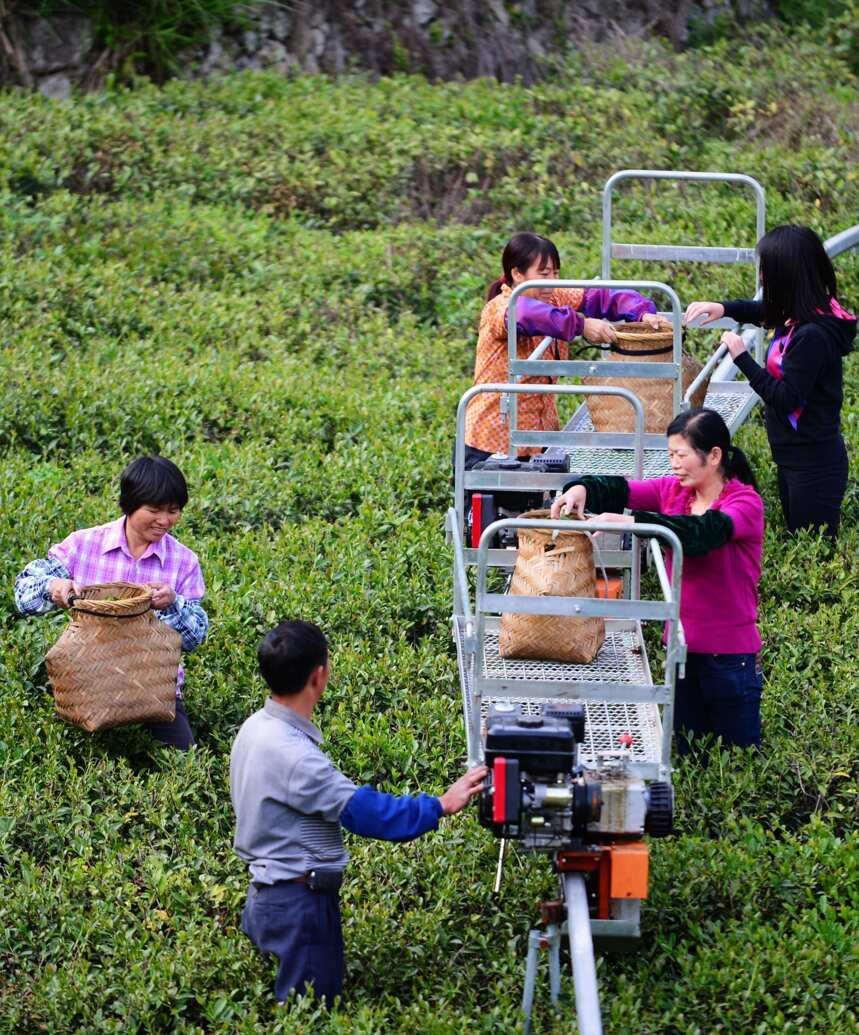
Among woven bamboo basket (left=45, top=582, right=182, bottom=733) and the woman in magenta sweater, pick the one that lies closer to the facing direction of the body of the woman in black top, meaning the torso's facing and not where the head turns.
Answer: the woven bamboo basket

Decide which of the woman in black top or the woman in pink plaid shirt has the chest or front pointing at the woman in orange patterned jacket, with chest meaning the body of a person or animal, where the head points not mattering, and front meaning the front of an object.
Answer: the woman in black top

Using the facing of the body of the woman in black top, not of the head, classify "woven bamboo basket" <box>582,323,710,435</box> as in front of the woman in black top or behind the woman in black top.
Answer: in front

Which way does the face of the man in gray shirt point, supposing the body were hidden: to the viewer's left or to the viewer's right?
to the viewer's right

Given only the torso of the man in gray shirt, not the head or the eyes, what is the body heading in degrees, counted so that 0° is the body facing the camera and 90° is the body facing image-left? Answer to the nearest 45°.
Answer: approximately 225°

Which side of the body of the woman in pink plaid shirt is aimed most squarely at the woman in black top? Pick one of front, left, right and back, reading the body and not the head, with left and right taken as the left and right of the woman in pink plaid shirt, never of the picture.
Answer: left

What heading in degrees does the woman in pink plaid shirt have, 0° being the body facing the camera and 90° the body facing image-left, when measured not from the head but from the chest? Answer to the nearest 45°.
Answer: approximately 0°

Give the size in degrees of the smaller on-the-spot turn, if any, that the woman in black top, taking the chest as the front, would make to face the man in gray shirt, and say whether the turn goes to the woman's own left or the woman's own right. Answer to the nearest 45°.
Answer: approximately 45° to the woman's own left

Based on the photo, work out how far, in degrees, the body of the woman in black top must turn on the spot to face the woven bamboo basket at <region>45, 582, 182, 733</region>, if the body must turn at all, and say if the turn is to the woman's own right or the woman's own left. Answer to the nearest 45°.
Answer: approximately 45° to the woman's own left

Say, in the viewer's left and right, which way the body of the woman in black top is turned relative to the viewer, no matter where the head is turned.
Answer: facing to the left of the viewer

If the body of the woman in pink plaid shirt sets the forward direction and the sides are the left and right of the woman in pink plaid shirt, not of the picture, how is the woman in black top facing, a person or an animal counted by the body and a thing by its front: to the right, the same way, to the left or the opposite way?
to the right
